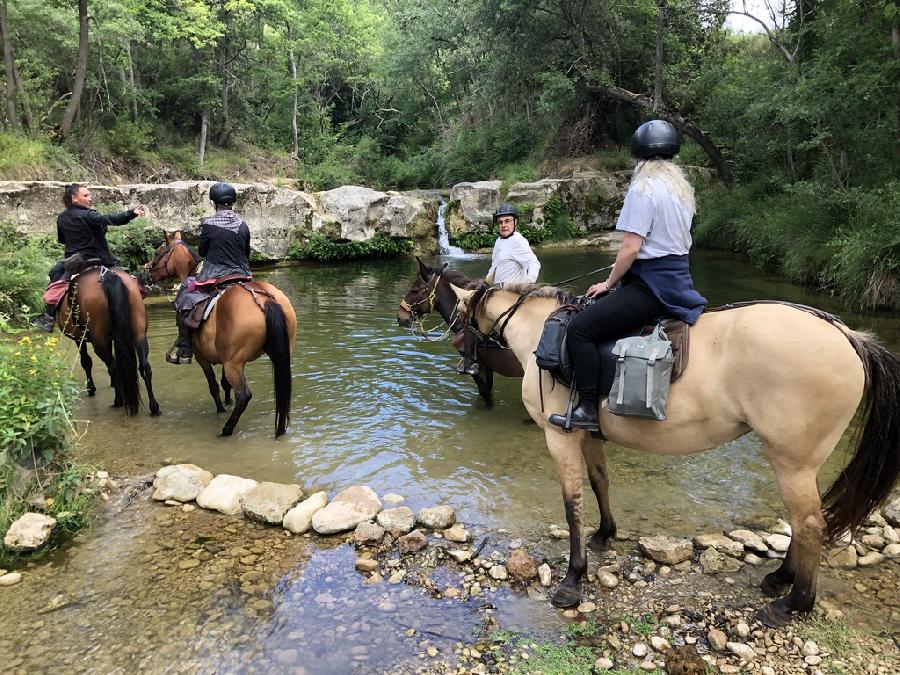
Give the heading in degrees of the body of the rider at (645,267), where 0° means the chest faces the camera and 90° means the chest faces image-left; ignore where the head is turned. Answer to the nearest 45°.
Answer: approximately 135°

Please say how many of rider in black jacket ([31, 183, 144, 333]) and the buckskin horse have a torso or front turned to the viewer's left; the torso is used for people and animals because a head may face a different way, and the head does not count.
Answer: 1

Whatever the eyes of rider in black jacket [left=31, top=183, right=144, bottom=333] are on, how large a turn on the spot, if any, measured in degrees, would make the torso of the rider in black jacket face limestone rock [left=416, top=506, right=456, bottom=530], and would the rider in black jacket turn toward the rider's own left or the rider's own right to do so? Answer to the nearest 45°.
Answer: approximately 90° to the rider's own right

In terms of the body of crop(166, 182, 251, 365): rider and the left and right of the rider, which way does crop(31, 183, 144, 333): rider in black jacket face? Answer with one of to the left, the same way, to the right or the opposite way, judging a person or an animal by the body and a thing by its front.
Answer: to the right

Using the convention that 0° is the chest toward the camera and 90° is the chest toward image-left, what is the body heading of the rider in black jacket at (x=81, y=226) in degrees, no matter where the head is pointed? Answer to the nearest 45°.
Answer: approximately 225°

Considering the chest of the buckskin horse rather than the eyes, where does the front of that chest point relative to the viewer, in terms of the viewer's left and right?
facing to the left of the viewer

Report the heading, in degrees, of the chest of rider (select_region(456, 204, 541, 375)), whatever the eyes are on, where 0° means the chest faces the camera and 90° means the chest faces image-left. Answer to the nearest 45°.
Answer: approximately 45°

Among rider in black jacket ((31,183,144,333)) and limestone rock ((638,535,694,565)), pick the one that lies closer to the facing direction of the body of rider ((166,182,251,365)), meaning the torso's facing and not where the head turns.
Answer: the rider in black jacket

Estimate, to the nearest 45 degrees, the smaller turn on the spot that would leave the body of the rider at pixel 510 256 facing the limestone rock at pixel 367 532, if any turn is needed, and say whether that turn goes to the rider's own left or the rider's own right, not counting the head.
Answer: approximately 45° to the rider's own left

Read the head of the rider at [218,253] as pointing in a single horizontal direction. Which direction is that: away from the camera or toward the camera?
away from the camera
